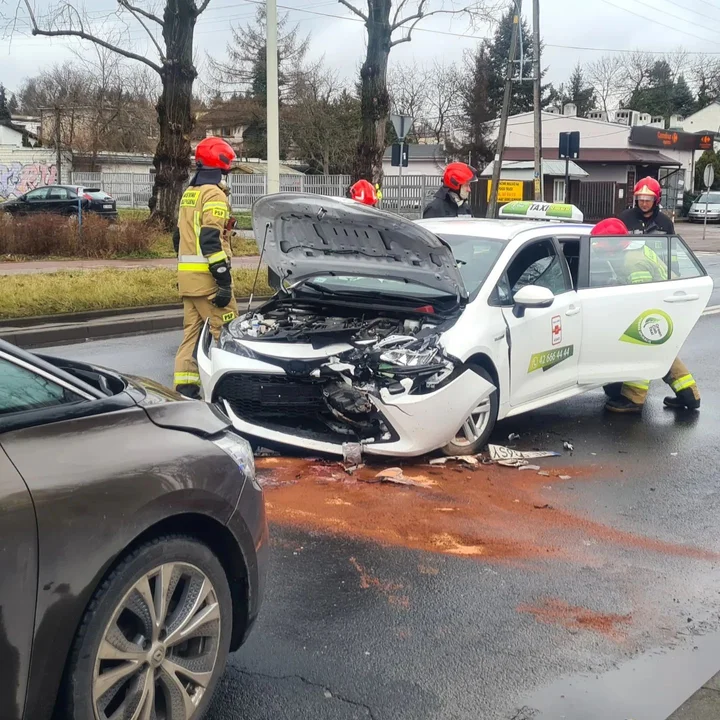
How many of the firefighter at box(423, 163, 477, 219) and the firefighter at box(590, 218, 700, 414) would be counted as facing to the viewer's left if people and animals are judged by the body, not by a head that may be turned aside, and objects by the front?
1

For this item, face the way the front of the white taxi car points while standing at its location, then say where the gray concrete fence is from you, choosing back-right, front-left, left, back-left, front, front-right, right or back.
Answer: back-right

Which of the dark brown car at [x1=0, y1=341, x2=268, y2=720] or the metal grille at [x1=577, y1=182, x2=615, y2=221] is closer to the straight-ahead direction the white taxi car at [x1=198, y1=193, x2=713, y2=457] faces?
the dark brown car

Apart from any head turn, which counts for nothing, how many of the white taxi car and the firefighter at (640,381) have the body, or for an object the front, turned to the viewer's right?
0

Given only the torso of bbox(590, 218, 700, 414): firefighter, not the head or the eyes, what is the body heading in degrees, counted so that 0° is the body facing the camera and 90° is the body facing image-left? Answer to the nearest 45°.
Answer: approximately 90°

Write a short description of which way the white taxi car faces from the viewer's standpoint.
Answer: facing the viewer and to the left of the viewer

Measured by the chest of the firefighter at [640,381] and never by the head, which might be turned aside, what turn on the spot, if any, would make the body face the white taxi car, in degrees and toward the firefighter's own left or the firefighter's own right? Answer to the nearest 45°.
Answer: approximately 45° to the firefighter's own left

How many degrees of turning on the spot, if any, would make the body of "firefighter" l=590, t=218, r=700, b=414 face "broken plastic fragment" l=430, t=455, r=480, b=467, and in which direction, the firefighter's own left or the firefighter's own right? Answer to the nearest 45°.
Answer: approximately 45° to the firefighter's own left

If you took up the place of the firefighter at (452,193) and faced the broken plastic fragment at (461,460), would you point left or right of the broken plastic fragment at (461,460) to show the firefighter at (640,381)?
left

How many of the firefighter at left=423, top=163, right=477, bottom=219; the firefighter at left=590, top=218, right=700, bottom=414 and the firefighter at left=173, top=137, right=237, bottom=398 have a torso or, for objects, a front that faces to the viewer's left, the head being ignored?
1
